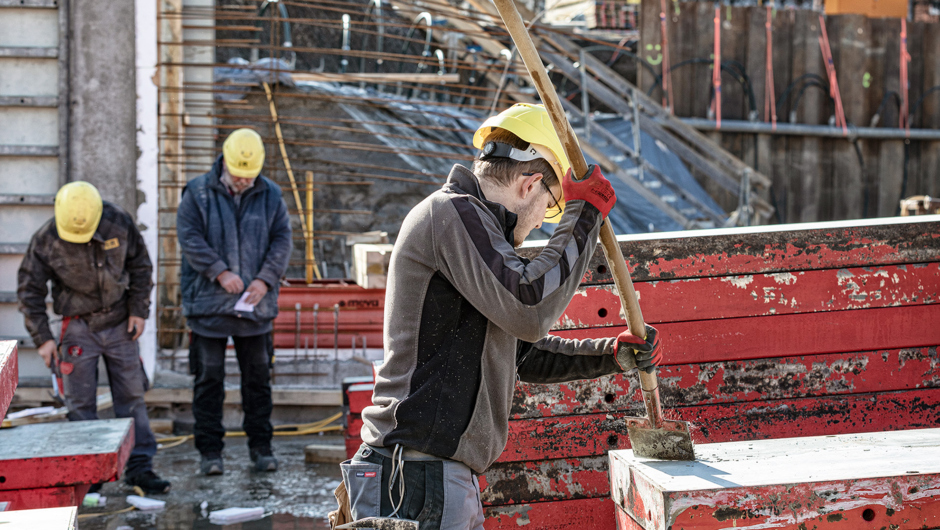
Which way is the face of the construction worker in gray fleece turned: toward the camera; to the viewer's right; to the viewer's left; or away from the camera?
to the viewer's right

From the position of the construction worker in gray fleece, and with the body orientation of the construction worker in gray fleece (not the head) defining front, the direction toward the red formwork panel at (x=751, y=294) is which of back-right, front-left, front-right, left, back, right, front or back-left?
front-left

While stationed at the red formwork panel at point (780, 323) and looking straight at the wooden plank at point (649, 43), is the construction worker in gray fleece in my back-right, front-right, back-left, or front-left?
back-left

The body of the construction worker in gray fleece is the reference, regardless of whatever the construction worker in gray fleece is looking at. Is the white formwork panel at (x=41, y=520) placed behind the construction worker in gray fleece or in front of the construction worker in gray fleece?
behind

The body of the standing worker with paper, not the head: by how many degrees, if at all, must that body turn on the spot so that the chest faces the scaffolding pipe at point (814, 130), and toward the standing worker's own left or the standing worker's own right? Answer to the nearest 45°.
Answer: approximately 135° to the standing worker's own left

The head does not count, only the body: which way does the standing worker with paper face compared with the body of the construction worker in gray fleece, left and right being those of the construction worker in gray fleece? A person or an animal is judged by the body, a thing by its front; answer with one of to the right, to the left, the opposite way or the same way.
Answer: to the right

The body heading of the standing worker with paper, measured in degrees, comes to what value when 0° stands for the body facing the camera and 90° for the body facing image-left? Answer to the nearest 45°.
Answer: approximately 0°

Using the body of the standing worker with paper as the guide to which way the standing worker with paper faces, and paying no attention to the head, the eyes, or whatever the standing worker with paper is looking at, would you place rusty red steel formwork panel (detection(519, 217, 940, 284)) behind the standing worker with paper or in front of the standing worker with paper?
in front

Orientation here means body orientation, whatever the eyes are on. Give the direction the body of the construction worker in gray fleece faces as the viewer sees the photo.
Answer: to the viewer's right

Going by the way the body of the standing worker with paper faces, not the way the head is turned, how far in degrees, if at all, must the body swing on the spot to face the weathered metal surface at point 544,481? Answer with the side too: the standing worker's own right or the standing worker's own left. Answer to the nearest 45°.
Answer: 0° — they already face it
